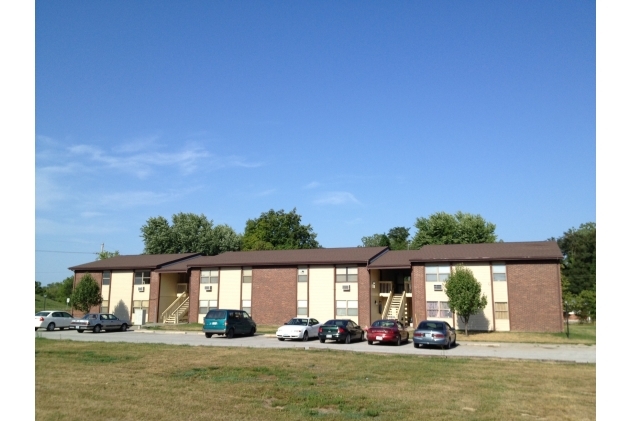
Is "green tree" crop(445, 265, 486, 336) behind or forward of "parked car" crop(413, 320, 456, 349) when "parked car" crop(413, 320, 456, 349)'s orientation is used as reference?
forward

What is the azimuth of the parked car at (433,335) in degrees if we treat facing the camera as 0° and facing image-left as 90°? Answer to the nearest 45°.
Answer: approximately 225°
